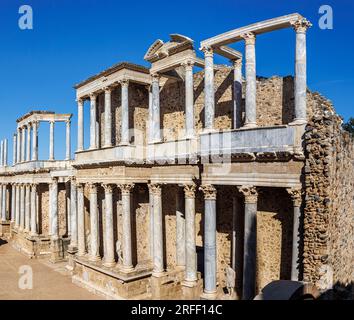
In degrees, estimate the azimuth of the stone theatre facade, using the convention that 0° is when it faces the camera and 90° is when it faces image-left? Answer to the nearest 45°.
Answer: approximately 45°
